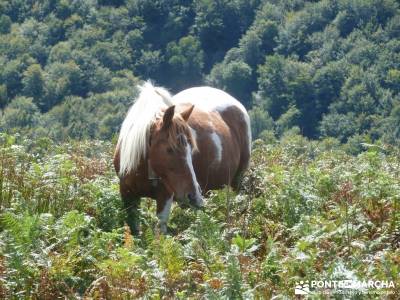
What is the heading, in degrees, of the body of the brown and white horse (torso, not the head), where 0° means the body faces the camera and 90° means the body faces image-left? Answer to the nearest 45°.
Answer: approximately 45°
